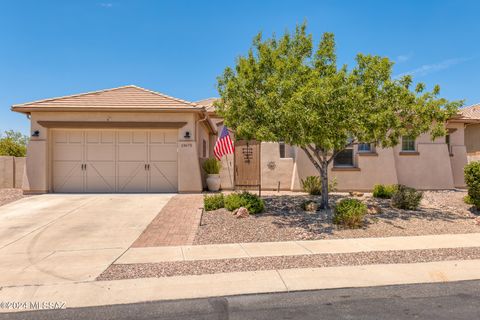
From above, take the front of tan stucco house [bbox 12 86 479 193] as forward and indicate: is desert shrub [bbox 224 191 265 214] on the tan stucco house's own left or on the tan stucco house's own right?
on the tan stucco house's own left

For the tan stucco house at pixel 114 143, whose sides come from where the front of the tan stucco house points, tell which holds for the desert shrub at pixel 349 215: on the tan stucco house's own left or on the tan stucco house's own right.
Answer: on the tan stucco house's own left

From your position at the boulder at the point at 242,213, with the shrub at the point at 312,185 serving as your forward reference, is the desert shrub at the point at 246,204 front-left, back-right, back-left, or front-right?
front-left

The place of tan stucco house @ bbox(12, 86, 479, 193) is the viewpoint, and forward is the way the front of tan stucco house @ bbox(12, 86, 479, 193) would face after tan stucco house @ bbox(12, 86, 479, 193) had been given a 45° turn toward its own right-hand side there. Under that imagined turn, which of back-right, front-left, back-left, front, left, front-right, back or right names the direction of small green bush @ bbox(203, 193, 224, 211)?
left

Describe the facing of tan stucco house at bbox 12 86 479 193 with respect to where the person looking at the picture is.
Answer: facing the viewer

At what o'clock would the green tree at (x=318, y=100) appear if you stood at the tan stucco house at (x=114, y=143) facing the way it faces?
The green tree is roughly at 10 o'clock from the tan stucco house.

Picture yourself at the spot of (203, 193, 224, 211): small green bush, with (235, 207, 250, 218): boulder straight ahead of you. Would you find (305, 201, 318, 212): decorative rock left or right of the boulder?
left

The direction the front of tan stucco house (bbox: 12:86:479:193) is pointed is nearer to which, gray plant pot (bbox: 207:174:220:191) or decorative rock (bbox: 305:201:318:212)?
the decorative rock

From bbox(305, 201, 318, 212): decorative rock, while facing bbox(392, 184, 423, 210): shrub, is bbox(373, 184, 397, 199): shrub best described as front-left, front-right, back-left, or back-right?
front-left

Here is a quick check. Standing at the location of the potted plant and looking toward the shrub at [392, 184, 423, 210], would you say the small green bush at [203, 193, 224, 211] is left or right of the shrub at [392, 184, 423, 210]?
right

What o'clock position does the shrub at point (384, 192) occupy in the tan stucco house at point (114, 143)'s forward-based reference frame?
The shrub is roughly at 9 o'clock from the tan stucco house.

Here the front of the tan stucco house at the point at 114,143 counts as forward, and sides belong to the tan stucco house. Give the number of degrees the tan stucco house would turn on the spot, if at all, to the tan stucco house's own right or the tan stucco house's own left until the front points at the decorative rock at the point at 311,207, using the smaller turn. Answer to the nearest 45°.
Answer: approximately 45° to the tan stucco house's own left

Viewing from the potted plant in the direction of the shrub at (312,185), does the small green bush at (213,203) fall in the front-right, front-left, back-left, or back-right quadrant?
front-right

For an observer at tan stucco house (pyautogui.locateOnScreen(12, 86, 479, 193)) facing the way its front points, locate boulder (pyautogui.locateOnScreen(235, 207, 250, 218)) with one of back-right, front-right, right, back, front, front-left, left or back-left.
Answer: front-left
